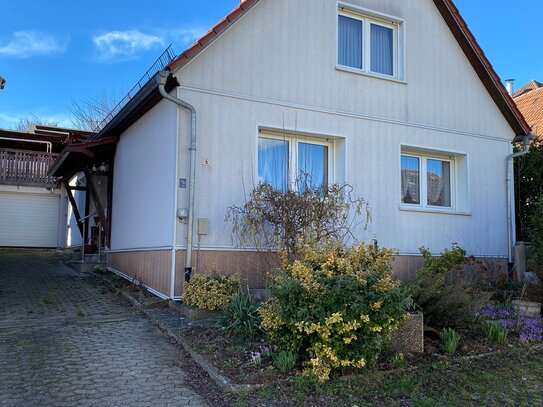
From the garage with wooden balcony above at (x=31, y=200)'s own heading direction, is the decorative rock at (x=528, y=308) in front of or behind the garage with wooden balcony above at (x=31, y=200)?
in front

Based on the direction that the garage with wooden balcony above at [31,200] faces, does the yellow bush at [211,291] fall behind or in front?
in front

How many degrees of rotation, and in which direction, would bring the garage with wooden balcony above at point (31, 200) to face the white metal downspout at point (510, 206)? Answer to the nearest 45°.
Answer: approximately 45° to its left

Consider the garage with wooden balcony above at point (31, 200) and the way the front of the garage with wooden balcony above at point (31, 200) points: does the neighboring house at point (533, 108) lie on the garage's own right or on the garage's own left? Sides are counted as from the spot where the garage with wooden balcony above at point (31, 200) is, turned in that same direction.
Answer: on the garage's own left

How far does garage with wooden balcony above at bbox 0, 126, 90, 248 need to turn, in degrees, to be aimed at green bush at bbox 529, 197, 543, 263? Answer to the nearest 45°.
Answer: approximately 45° to its left

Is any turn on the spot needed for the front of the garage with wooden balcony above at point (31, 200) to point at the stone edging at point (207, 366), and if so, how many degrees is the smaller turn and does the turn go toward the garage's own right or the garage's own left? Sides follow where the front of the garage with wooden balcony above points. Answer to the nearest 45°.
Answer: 0° — it already faces it

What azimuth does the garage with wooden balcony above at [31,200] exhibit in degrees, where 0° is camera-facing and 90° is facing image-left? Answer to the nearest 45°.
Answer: approximately 0°

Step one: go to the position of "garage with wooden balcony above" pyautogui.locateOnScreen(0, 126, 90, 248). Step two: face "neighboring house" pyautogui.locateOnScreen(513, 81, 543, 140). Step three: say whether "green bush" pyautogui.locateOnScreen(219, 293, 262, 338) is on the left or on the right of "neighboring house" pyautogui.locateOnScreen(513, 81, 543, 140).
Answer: right
